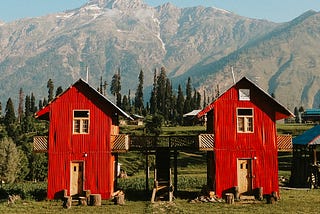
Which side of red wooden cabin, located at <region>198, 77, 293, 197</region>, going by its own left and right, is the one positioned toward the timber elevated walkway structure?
right

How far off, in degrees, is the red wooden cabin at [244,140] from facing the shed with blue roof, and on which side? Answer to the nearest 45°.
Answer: approximately 135° to its left

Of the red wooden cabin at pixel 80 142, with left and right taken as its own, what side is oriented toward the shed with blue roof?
left

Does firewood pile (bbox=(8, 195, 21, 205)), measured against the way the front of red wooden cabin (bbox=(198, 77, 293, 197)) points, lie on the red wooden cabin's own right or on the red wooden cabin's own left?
on the red wooden cabin's own right

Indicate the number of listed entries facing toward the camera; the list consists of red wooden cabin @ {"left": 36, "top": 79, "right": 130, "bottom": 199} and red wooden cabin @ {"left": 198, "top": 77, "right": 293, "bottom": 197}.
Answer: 2

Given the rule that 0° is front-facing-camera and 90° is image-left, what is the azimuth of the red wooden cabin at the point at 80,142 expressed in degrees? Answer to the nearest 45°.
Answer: approximately 0°

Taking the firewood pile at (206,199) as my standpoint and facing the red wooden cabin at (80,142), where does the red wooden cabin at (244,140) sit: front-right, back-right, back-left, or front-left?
back-right

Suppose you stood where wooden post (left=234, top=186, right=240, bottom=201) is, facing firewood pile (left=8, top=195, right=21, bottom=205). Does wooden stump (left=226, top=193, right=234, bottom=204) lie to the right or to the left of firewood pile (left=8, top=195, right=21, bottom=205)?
left

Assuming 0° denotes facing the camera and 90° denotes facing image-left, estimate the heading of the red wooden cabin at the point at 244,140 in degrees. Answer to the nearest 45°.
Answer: approximately 0°
